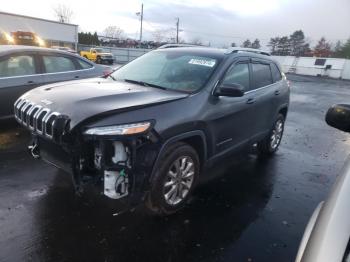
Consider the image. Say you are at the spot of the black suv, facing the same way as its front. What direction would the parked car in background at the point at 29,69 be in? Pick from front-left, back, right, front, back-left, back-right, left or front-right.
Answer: right

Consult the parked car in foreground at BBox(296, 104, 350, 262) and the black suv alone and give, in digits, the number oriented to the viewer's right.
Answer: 0

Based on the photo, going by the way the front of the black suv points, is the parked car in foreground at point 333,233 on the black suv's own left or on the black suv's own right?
on the black suv's own left

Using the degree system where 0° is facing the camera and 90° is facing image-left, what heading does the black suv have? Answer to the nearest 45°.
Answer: approximately 45°
